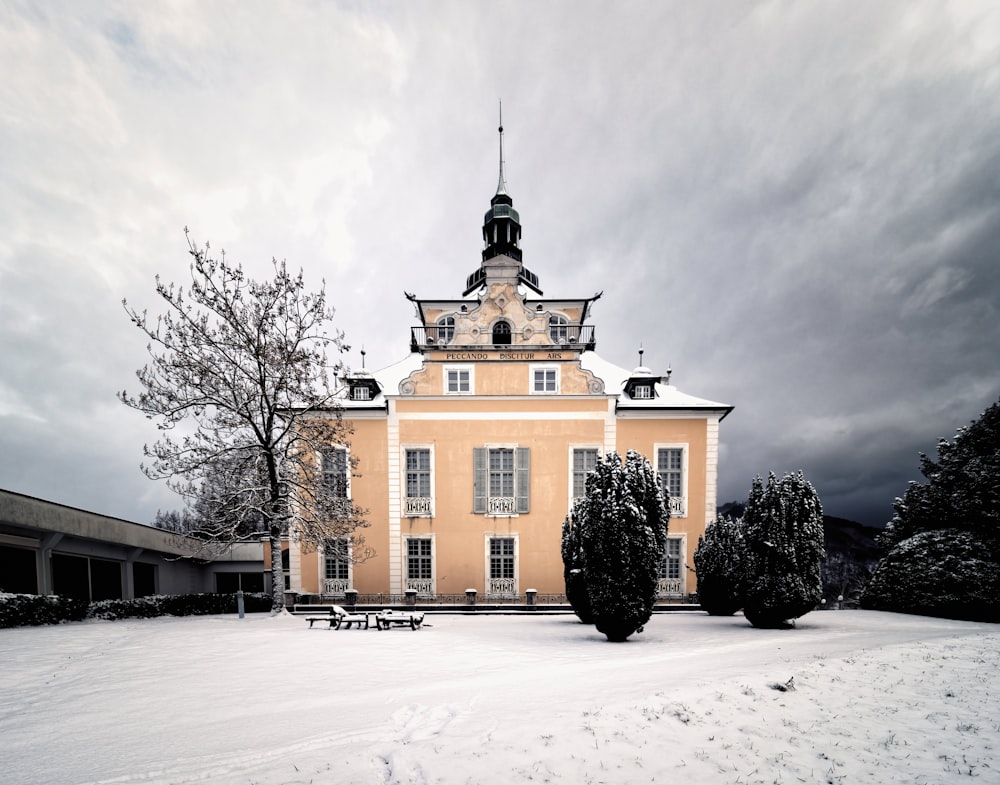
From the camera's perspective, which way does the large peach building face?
toward the camera

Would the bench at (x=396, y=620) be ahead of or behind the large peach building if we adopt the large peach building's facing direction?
ahead

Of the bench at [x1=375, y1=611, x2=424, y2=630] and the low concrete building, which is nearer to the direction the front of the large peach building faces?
the bench
